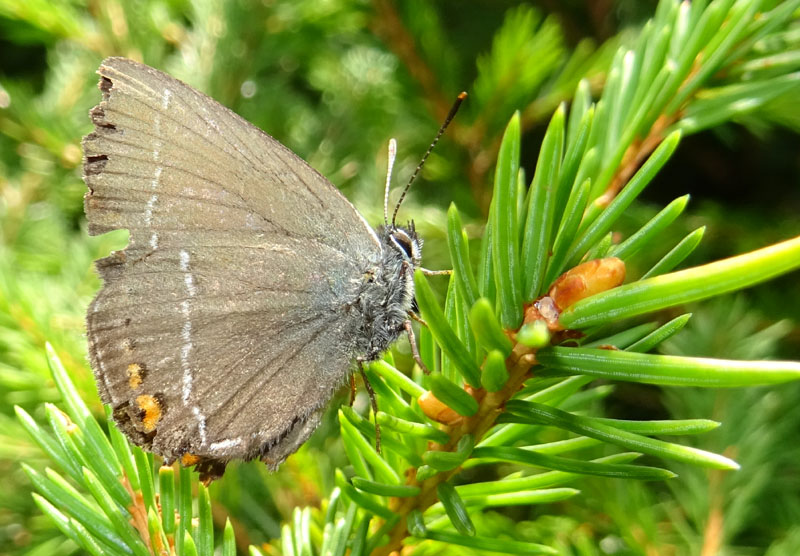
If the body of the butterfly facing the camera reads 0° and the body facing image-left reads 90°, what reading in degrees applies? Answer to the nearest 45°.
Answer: approximately 270°
